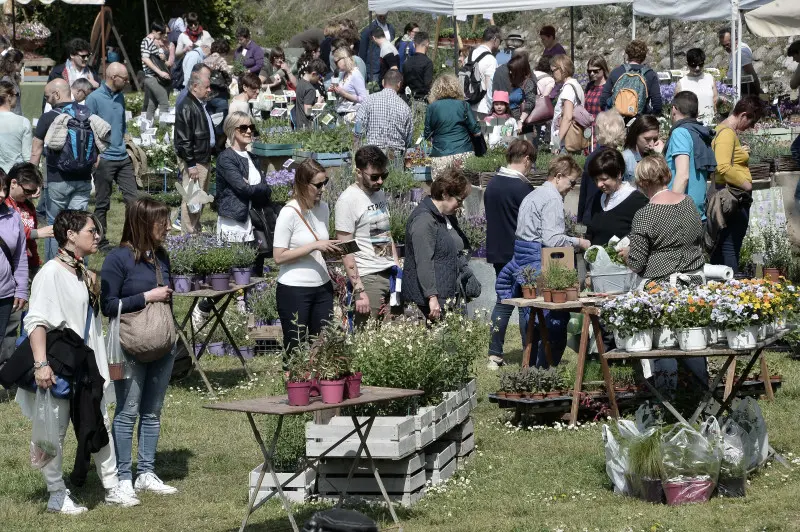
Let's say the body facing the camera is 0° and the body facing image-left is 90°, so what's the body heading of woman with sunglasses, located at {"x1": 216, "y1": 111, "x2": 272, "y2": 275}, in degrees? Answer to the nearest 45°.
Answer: approximately 315°

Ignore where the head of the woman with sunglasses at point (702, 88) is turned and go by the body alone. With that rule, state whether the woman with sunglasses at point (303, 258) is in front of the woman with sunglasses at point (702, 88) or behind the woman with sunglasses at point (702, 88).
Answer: in front

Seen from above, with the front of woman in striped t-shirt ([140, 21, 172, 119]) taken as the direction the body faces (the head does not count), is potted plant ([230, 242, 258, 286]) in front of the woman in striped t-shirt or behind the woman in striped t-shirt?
in front

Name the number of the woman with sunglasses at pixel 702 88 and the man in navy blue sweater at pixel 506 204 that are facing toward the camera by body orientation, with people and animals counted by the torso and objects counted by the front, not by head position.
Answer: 1

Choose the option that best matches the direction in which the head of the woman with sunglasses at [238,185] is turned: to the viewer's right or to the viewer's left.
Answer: to the viewer's right

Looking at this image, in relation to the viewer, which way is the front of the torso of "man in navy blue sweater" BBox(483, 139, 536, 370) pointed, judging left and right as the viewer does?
facing away from the viewer and to the right of the viewer

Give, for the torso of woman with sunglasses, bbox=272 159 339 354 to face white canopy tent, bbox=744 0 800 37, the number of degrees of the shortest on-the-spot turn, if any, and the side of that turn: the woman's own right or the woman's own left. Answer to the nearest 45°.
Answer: approximately 90° to the woman's own left
